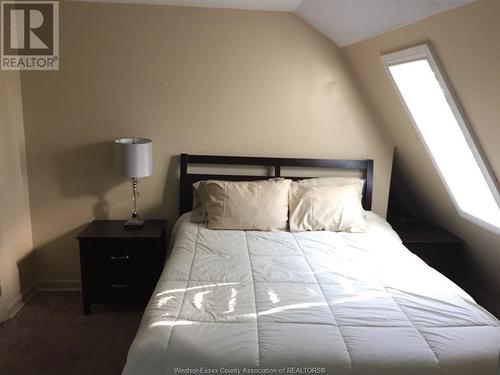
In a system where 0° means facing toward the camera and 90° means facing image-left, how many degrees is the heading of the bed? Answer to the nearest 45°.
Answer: approximately 0°

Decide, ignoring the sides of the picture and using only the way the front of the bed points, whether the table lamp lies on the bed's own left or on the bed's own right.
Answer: on the bed's own right

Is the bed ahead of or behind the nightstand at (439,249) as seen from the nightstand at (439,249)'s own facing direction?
ahead

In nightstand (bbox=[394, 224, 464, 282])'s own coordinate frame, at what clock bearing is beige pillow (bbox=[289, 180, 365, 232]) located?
The beige pillow is roughly at 2 o'clock from the nightstand.

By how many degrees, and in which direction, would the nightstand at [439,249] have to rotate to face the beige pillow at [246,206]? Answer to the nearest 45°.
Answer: approximately 45° to its right

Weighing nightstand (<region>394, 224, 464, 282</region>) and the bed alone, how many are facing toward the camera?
2

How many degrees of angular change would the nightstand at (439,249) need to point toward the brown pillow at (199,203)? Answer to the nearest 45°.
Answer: approximately 45° to its right

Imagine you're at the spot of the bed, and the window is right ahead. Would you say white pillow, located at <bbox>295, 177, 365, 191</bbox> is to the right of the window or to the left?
left

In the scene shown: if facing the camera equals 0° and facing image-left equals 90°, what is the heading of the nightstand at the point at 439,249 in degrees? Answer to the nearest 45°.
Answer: approximately 0°

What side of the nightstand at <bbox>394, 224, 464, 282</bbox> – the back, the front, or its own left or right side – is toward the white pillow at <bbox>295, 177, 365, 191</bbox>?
right
